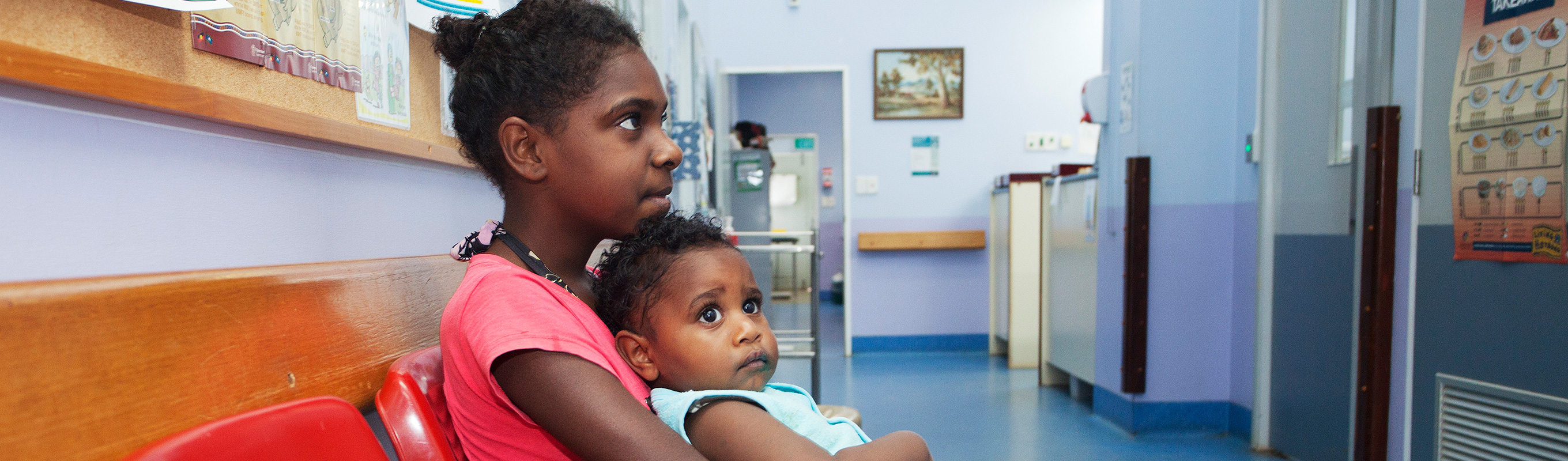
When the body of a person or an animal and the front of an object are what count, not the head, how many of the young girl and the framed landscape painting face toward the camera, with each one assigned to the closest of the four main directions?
1

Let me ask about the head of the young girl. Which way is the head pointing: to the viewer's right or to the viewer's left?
to the viewer's right

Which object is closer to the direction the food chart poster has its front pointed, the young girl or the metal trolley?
the young girl

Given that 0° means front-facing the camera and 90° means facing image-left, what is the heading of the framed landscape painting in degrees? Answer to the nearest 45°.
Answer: approximately 0°

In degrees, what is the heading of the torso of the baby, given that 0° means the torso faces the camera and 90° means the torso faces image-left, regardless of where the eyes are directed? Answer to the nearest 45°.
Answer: approximately 315°

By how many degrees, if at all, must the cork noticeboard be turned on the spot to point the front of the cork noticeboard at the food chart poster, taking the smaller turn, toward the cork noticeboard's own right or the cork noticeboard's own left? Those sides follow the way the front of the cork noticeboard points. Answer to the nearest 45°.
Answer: approximately 45° to the cork noticeboard's own left

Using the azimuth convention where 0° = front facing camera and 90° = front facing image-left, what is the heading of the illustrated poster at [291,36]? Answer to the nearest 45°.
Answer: approximately 315°

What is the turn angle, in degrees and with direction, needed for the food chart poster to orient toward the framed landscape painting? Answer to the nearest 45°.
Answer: approximately 90° to its right

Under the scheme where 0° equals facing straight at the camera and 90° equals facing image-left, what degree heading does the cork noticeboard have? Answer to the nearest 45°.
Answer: approximately 315°

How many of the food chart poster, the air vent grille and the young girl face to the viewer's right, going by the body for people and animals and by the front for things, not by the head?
1

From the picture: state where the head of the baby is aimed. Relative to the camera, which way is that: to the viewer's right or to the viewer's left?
to the viewer's right

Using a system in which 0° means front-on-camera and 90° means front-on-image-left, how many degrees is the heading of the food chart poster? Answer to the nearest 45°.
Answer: approximately 45°

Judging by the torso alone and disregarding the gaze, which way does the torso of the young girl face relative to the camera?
to the viewer's right
